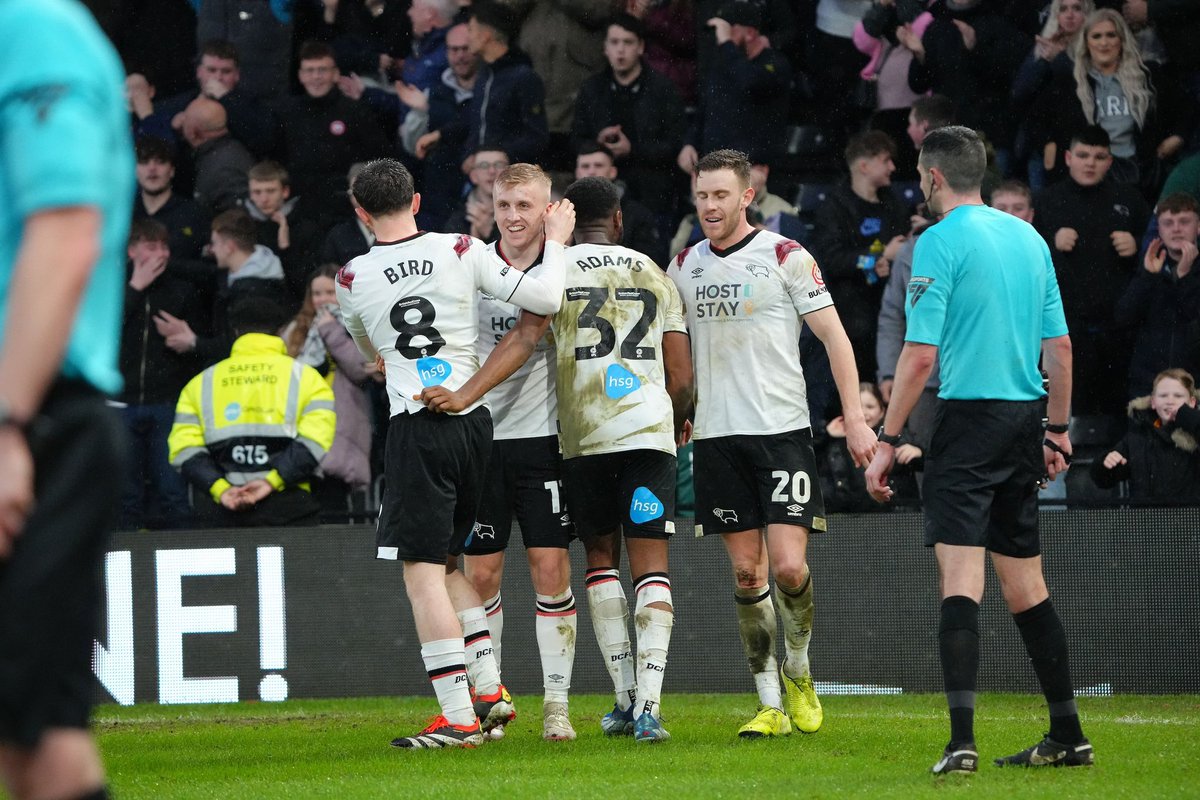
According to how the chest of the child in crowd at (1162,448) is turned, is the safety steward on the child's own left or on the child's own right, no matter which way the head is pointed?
on the child's own right

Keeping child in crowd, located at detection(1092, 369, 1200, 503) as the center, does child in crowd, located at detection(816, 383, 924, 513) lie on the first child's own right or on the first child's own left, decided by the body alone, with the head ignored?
on the first child's own right

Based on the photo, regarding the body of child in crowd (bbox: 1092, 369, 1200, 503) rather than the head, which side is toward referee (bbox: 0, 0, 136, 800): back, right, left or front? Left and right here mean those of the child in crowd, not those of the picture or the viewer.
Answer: front

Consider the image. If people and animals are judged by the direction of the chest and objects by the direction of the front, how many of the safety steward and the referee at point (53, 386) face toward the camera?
0

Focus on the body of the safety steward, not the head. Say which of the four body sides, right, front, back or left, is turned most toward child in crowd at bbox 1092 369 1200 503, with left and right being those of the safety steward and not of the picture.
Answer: right

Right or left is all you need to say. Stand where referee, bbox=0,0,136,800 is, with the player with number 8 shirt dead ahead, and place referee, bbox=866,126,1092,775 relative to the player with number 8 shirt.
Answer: right

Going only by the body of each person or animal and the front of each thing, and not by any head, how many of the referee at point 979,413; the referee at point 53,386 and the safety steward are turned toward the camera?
0

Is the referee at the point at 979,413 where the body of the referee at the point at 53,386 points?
no

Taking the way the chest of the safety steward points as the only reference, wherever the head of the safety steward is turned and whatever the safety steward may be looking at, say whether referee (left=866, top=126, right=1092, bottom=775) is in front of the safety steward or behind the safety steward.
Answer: behind

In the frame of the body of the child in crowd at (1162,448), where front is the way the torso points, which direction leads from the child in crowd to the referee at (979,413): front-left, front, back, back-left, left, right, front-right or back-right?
front

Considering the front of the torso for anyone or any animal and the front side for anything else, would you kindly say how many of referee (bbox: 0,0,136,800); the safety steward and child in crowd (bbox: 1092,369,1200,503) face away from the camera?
1

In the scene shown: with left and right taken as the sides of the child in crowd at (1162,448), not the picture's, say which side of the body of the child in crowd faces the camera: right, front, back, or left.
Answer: front

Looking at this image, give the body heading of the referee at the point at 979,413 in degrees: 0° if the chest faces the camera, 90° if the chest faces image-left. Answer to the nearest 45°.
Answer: approximately 135°
